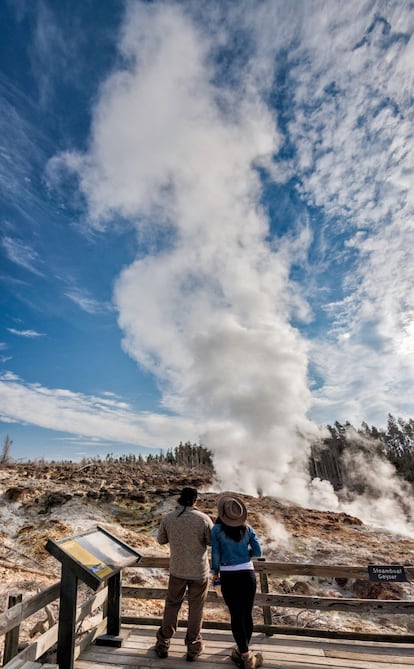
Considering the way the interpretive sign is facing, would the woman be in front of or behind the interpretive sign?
in front

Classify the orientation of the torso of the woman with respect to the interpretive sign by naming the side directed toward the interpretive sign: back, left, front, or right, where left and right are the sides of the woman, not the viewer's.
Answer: left

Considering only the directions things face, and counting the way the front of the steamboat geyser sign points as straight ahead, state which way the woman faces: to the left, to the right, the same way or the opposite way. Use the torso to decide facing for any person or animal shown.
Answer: the opposite way

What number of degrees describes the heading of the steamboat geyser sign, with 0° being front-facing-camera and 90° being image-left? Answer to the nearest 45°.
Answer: approximately 0°

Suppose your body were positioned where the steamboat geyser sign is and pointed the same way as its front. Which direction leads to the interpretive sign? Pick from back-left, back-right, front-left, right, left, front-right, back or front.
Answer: front-right

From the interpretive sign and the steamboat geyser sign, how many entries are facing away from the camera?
0

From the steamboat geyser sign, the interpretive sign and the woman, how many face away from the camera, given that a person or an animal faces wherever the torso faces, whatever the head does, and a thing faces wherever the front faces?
1

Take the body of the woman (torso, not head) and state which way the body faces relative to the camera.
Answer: away from the camera

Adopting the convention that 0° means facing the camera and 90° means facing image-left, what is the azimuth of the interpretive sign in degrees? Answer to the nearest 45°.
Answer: approximately 315°

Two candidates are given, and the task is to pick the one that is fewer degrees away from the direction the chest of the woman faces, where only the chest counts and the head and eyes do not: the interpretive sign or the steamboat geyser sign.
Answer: the steamboat geyser sign

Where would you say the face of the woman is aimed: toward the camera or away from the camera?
away from the camera

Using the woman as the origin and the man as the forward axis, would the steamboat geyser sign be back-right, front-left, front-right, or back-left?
back-right

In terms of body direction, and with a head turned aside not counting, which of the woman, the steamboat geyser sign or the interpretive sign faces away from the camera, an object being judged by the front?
the woman

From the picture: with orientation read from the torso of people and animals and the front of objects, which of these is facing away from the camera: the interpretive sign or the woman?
the woman
